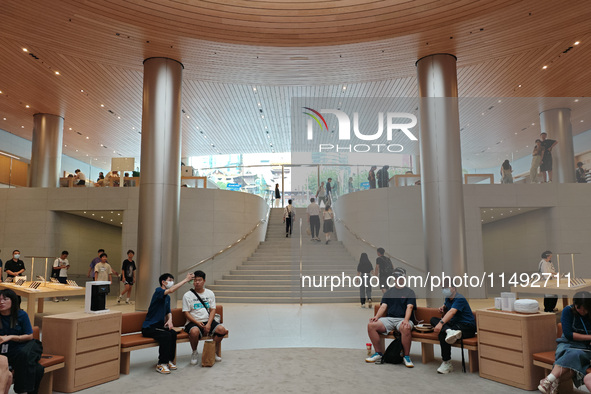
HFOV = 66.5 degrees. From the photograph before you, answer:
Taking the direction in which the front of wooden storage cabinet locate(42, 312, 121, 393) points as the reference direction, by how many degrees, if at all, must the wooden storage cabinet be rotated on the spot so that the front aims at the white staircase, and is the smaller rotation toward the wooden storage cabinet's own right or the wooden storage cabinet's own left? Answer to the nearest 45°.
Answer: approximately 90° to the wooden storage cabinet's own left

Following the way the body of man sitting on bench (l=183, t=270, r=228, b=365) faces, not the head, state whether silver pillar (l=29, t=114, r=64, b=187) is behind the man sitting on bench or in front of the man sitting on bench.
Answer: behind

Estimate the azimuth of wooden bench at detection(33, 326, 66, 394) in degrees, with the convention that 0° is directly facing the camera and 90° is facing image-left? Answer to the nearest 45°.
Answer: approximately 315°

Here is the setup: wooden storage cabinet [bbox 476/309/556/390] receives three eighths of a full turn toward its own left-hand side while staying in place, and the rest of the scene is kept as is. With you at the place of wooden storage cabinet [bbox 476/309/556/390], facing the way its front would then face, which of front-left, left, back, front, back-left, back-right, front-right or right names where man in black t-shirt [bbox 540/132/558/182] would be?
left

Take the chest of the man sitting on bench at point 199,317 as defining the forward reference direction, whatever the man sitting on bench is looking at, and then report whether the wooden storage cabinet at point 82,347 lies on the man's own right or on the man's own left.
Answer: on the man's own right

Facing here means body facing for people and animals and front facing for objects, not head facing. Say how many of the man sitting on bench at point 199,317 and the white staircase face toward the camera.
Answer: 2
